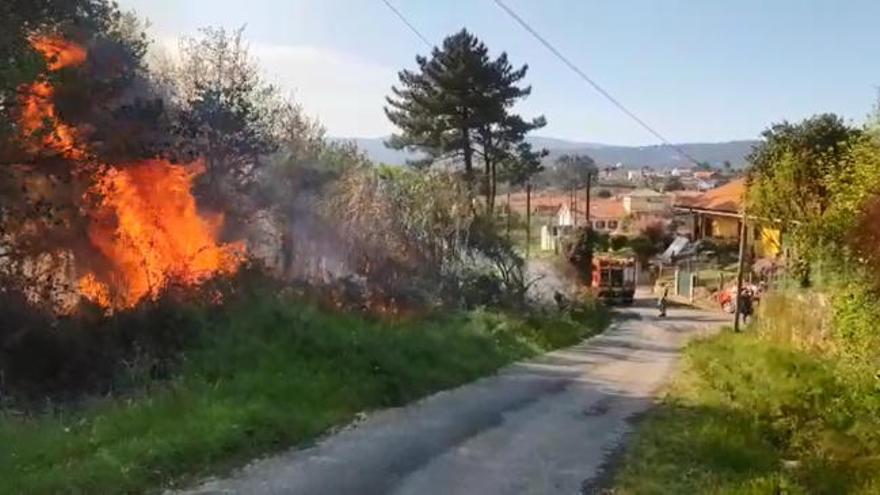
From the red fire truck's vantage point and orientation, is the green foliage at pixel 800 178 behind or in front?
in front

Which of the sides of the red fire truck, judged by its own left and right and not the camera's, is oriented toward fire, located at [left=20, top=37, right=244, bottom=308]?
front

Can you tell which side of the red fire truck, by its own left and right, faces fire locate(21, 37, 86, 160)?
front

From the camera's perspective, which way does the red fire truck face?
toward the camera

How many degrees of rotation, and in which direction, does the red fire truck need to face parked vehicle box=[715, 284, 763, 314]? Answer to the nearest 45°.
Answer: approximately 90° to its left
